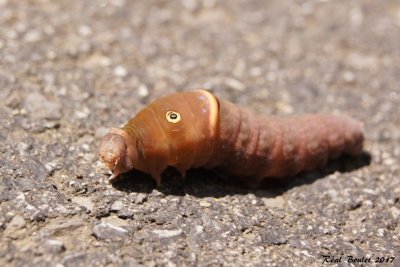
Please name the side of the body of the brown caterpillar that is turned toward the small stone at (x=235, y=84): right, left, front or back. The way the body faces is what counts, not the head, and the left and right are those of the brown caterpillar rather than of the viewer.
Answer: right

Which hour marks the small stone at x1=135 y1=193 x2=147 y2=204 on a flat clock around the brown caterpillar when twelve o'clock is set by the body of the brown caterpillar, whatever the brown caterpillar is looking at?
The small stone is roughly at 11 o'clock from the brown caterpillar.

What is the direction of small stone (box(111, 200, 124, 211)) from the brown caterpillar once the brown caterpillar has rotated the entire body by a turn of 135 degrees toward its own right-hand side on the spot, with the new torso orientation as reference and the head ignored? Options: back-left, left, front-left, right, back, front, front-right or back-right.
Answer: back

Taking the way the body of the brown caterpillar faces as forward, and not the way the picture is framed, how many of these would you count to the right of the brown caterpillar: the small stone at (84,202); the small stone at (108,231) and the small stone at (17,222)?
0

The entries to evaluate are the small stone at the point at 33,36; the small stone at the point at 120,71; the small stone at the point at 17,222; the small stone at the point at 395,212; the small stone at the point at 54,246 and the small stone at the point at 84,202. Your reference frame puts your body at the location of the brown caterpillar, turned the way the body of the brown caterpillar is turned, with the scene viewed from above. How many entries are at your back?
1

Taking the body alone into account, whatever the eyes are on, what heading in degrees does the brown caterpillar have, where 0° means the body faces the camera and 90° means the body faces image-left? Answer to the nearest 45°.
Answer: approximately 90°

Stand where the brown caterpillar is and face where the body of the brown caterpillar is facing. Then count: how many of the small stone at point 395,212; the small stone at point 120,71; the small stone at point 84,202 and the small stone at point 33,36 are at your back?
1

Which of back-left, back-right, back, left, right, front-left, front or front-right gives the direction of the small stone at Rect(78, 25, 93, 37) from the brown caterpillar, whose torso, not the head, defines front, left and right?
front-right

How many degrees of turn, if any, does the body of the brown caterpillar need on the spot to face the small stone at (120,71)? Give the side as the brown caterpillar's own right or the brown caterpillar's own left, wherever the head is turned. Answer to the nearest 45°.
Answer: approximately 45° to the brown caterpillar's own right

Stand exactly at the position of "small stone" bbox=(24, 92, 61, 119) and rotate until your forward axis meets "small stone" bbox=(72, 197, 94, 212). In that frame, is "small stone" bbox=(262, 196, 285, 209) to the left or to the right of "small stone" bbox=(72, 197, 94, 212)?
left

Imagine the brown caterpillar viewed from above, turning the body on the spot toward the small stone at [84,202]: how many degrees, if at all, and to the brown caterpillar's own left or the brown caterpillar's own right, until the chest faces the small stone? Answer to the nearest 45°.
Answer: approximately 45° to the brown caterpillar's own left

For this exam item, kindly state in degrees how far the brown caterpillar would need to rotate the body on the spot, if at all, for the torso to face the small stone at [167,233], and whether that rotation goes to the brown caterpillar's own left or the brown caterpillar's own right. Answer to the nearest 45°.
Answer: approximately 45° to the brown caterpillar's own left

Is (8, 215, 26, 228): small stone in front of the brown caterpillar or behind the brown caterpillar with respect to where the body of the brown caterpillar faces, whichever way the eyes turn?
in front

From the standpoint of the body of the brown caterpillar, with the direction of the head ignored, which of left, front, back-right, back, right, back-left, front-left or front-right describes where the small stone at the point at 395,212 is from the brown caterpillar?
back

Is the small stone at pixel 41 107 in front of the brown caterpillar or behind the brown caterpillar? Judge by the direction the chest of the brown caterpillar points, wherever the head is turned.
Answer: in front

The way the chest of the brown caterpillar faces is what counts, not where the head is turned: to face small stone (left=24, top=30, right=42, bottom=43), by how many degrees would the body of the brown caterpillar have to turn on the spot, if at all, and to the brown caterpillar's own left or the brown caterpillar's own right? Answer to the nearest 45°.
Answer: approximately 45° to the brown caterpillar's own right

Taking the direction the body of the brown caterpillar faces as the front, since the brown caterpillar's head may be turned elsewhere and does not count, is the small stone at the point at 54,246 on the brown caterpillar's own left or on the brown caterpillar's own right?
on the brown caterpillar's own left
